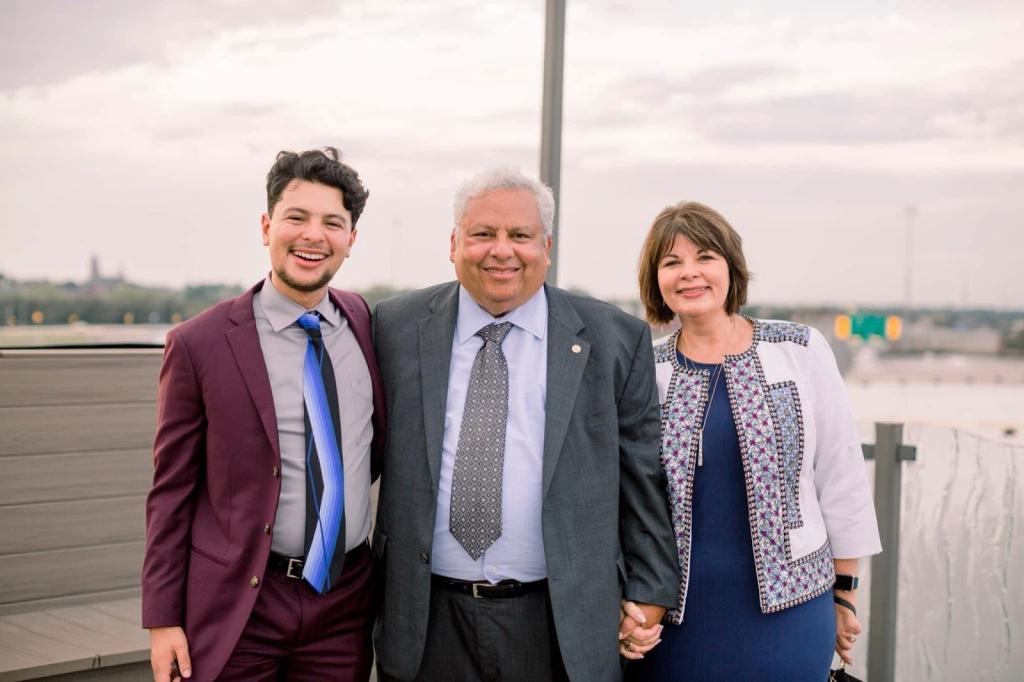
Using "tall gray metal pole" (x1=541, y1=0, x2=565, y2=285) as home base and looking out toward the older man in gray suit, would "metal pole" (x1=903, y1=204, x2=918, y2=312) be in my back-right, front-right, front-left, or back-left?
back-left

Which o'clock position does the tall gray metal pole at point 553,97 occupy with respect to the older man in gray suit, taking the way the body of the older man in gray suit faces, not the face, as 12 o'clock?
The tall gray metal pole is roughly at 6 o'clock from the older man in gray suit.

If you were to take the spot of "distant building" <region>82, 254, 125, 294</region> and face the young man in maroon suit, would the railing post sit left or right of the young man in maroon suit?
left

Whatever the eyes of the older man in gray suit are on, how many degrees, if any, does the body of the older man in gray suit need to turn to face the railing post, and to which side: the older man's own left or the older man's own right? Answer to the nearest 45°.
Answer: approximately 135° to the older man's own left

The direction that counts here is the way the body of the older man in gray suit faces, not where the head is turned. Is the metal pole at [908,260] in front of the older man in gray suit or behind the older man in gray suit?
behind

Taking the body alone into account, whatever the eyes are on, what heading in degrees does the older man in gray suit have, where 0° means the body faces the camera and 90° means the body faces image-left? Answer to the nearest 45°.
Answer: approximately 0°
